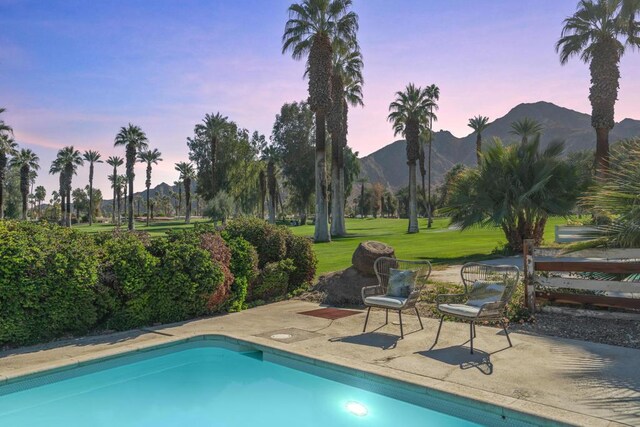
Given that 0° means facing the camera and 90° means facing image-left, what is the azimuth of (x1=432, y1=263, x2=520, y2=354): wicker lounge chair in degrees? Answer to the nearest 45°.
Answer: approximately 45°

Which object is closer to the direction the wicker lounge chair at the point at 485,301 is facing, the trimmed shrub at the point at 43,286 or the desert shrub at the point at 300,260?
the trimmed shrub

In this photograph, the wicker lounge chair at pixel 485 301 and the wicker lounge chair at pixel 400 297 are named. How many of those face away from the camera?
0

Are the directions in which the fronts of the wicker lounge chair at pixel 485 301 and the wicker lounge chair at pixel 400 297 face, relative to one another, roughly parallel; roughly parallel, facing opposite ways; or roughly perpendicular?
roughly parallel

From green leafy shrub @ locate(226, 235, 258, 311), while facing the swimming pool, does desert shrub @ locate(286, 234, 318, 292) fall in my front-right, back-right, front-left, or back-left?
back-left

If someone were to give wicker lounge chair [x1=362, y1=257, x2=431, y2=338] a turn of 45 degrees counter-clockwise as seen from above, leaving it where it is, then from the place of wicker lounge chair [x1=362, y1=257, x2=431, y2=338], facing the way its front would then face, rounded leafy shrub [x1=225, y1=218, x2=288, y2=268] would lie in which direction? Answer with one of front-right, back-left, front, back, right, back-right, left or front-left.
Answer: back-right

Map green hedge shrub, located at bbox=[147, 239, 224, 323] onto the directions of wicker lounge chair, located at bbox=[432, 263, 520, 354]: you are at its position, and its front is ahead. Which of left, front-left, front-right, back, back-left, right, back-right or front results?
front-right

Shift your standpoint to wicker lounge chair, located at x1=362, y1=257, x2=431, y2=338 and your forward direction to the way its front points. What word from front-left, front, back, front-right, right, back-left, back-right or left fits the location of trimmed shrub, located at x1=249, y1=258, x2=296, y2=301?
right

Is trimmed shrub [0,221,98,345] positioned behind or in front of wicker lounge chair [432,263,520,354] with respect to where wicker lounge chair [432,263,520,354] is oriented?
in front

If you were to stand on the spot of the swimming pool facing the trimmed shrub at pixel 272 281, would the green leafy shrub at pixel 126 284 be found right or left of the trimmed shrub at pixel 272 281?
left

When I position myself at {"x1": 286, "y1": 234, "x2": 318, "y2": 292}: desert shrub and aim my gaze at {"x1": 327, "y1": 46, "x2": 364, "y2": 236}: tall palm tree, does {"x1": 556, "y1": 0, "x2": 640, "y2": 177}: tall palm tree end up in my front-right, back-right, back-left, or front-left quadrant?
front-right

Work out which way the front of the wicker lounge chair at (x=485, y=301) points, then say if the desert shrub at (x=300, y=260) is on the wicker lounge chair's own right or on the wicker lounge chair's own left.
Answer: on the wicker lounge chair's own right

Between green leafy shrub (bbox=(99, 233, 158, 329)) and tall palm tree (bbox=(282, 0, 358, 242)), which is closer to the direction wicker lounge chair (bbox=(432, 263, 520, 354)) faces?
the green leafy shrub

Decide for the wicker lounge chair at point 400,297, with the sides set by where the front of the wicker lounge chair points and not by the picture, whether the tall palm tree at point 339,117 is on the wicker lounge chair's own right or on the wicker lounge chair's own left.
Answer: on the wicker lounge chair's own right

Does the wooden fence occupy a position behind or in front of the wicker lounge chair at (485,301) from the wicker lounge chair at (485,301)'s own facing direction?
behind

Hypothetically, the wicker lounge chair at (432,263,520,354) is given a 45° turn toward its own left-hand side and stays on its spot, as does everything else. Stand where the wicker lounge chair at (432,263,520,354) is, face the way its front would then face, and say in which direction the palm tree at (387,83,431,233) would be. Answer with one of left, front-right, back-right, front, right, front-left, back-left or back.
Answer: back

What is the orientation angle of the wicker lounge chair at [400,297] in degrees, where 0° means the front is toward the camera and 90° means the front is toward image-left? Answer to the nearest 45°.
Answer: approximately 45°

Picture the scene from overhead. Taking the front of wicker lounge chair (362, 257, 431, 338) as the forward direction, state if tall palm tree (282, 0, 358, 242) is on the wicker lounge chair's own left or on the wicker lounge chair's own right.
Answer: on the wicker lounge chair's own right

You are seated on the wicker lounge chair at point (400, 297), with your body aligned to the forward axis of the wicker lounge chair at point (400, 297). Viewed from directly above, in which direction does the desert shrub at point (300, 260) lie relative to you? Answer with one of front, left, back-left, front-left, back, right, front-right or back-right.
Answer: right
